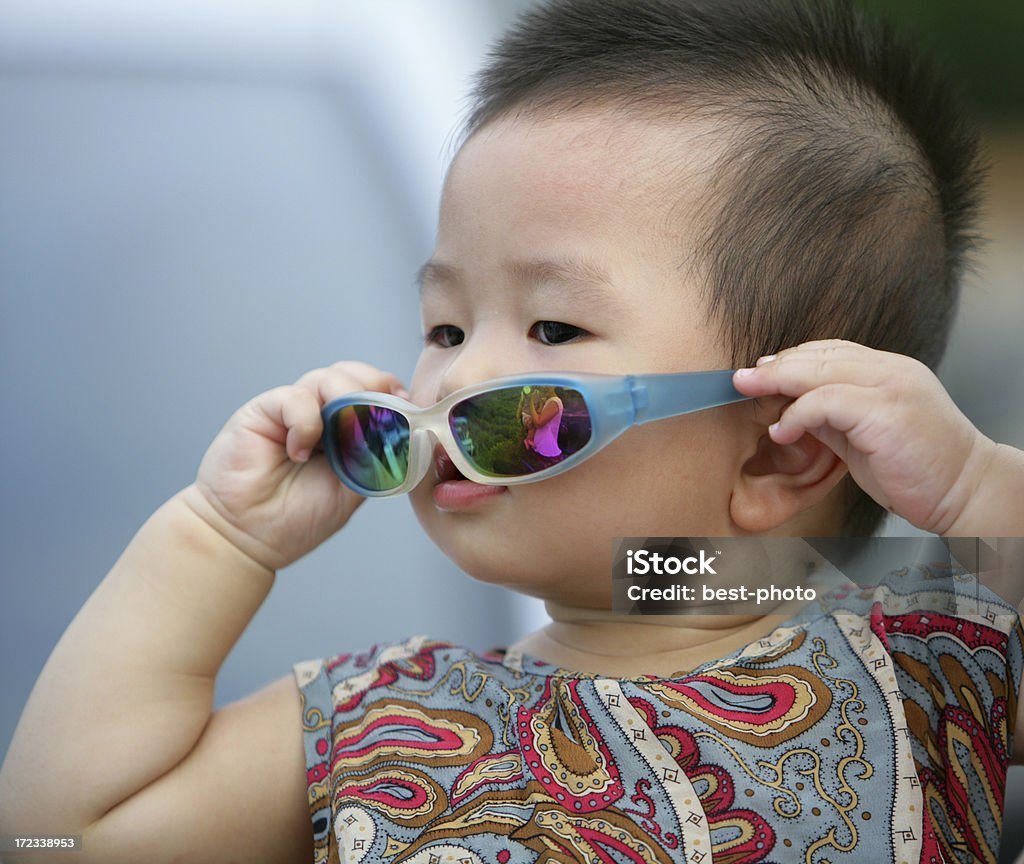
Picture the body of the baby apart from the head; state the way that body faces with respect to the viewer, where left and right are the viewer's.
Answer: facing the viewer and to the left of the viewer

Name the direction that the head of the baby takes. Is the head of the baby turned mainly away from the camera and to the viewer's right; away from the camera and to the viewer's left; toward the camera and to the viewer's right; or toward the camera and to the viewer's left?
toward the camera and to the viewer's left
